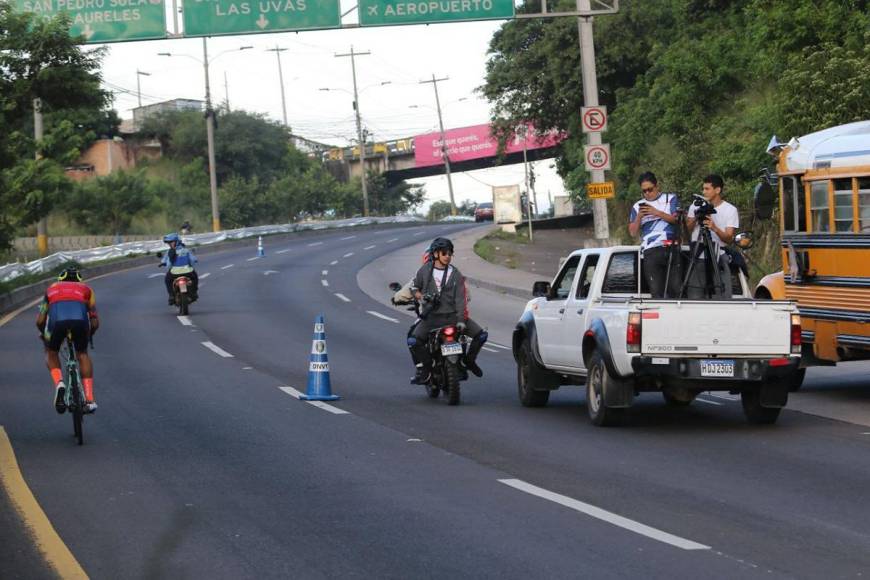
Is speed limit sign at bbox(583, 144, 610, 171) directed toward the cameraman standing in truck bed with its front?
yes

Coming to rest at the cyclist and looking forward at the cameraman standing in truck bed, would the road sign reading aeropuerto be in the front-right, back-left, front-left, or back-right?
front-left

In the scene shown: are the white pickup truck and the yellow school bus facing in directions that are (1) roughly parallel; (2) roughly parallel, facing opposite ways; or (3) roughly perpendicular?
roughly parallel

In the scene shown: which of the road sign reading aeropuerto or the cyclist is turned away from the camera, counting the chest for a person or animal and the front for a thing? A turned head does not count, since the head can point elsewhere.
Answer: the cyclist

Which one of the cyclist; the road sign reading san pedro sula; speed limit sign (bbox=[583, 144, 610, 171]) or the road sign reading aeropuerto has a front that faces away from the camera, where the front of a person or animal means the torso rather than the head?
the cyclist

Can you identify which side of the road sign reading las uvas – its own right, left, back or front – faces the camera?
front

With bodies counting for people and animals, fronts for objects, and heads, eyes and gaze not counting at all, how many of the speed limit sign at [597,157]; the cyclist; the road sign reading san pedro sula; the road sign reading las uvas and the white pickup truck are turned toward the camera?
3

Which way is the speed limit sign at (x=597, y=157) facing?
toward the camera

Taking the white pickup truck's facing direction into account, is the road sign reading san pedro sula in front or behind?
in front

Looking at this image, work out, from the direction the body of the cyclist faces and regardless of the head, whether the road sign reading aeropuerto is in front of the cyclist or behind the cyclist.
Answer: in front

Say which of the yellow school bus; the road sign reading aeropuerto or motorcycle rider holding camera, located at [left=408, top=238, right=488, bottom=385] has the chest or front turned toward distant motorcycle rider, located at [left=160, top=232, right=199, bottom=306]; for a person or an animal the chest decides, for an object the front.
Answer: the yellow school bus

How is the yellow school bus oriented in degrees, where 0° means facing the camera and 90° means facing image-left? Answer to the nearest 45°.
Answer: approximately 135°

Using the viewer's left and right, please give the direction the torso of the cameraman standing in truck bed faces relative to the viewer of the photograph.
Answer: facing the viewer and to the left of the viewer

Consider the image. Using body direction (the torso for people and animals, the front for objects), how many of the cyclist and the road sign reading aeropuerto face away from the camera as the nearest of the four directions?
1

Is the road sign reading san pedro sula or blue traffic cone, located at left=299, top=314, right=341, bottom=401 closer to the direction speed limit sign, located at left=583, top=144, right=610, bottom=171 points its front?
the blue traffic cone

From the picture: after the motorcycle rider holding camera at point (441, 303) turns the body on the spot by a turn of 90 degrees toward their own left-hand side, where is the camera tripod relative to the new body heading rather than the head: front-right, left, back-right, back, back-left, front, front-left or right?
front-right

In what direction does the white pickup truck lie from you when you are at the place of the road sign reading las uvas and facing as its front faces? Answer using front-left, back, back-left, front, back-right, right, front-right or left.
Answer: front

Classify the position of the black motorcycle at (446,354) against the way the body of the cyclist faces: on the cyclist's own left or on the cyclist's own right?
on the cyclist's own right

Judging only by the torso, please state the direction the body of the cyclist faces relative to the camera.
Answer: away from the camera

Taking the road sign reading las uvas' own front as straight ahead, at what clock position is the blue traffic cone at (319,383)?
The blue traffic cone is roughly at 12 o'clock from the road sign reading las uvas.
